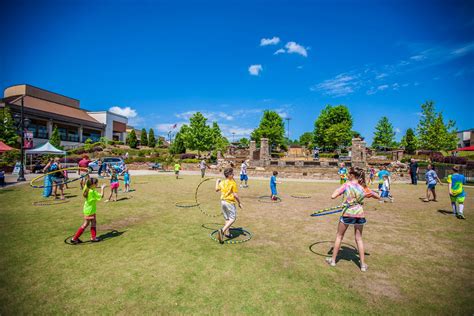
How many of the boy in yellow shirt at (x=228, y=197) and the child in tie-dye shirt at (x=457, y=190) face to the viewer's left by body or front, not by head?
0

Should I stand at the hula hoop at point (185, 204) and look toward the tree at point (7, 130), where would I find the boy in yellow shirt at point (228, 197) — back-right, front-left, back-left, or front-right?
back-left
